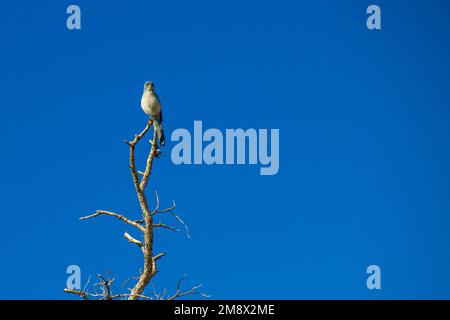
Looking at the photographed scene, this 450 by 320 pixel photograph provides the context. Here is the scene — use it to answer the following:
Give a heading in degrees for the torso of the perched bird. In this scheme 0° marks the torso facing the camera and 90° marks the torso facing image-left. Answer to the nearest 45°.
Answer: approximately 45°
